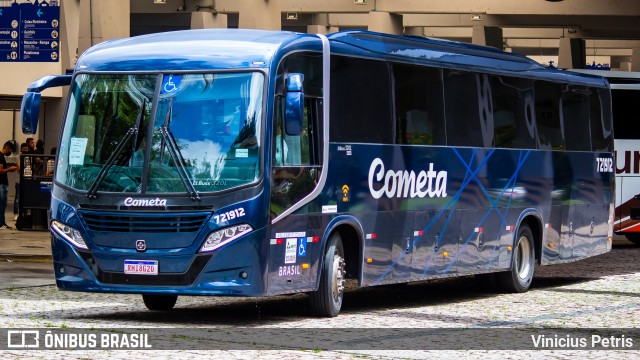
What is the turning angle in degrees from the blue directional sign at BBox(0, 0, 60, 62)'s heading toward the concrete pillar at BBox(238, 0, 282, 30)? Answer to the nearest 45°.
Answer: approximately 45° to its left

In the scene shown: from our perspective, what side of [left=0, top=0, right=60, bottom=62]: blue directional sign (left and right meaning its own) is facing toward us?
front

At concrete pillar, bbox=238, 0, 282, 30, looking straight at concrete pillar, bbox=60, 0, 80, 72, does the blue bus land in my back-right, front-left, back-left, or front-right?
back-left

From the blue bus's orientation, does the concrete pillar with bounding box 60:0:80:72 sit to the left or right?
on its right

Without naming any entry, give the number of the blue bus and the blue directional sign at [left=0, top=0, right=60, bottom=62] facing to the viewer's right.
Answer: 0

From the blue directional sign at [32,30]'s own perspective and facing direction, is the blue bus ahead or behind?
ahead

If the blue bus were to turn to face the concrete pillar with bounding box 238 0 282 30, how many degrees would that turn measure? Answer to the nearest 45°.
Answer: approximately 135° to its right

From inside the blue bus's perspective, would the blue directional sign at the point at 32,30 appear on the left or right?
on its right

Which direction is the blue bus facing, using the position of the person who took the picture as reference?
facing the viewer and to the left of the viewer
